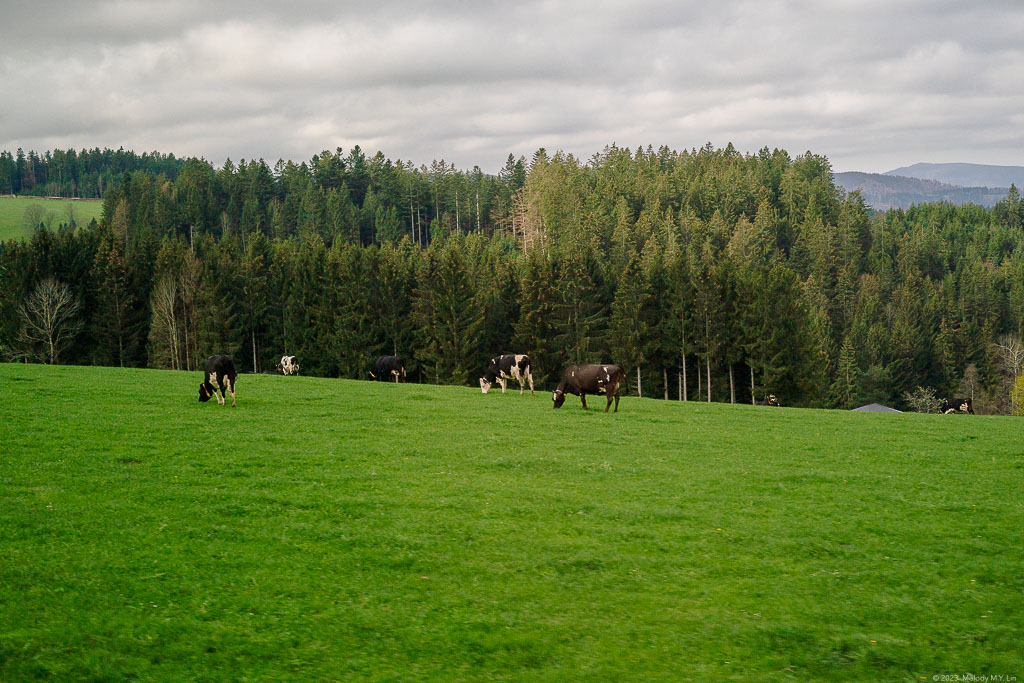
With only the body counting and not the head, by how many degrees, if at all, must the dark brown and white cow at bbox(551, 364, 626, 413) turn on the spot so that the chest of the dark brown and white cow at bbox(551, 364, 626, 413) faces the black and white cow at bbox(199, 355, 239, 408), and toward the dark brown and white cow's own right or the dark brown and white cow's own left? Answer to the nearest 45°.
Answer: approximately 45° to the dark brown and white cow's own left

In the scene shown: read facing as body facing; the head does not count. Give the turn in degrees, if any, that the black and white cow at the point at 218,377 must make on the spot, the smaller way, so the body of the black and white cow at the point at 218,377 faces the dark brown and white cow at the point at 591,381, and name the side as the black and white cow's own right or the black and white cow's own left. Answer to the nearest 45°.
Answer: approximately 135° to the black and white cow's own left

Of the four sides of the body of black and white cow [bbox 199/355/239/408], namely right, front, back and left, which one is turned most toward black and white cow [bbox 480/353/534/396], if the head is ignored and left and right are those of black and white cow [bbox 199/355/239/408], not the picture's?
right

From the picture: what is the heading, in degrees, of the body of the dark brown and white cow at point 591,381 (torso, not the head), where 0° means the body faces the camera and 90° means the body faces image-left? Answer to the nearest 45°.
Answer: approximately 90°

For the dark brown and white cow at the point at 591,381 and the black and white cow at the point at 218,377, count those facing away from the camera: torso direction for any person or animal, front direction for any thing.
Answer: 0
